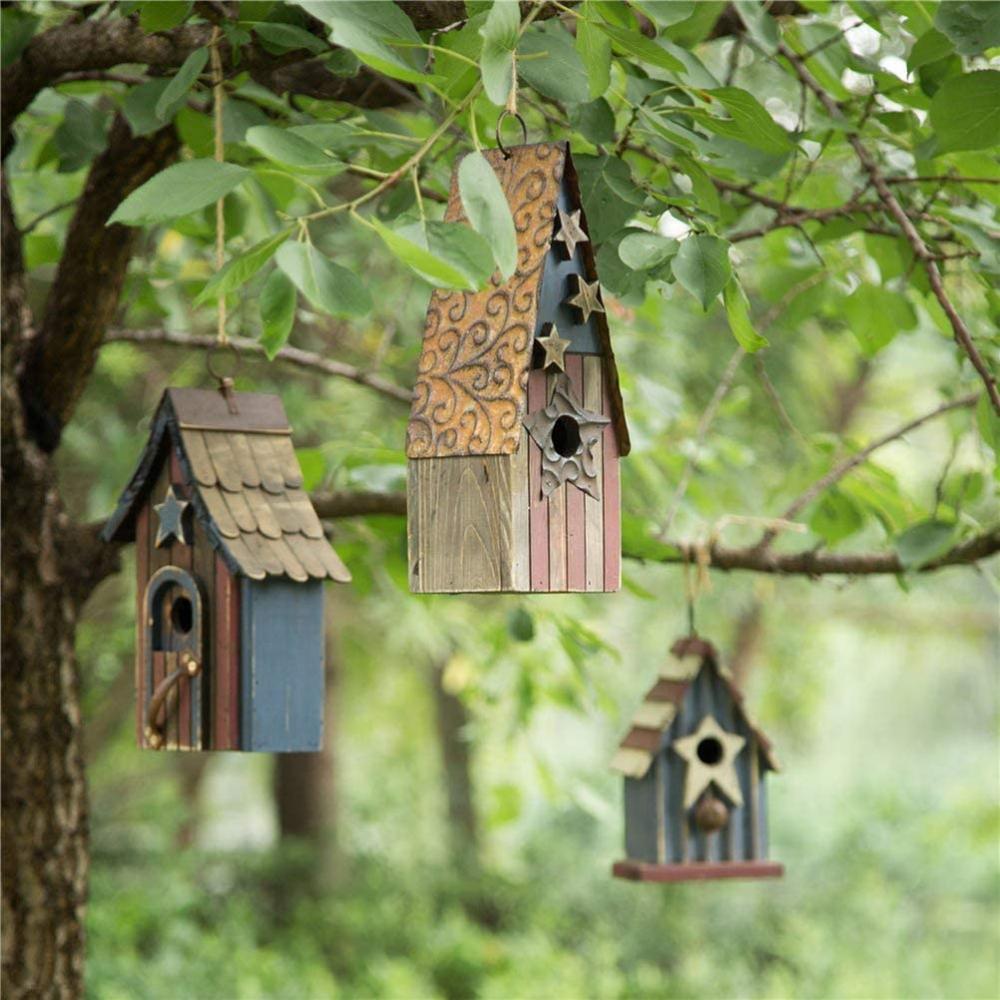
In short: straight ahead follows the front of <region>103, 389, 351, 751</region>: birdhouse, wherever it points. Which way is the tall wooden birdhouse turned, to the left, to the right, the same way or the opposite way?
to the left

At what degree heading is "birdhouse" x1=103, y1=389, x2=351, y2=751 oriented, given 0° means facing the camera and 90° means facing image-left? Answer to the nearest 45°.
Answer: approximately 45°

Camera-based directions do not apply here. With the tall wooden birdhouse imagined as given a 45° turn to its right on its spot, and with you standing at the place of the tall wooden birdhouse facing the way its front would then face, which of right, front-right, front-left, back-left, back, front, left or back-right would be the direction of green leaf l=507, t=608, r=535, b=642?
back

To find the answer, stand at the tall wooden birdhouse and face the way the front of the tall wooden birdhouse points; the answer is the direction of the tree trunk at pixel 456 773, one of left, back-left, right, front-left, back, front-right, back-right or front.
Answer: back-left

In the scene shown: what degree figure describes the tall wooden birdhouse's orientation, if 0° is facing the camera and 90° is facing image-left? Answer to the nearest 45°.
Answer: approximately 315°

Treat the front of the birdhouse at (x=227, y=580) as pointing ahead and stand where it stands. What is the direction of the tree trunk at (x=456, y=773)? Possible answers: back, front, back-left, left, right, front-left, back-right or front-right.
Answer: back-right
